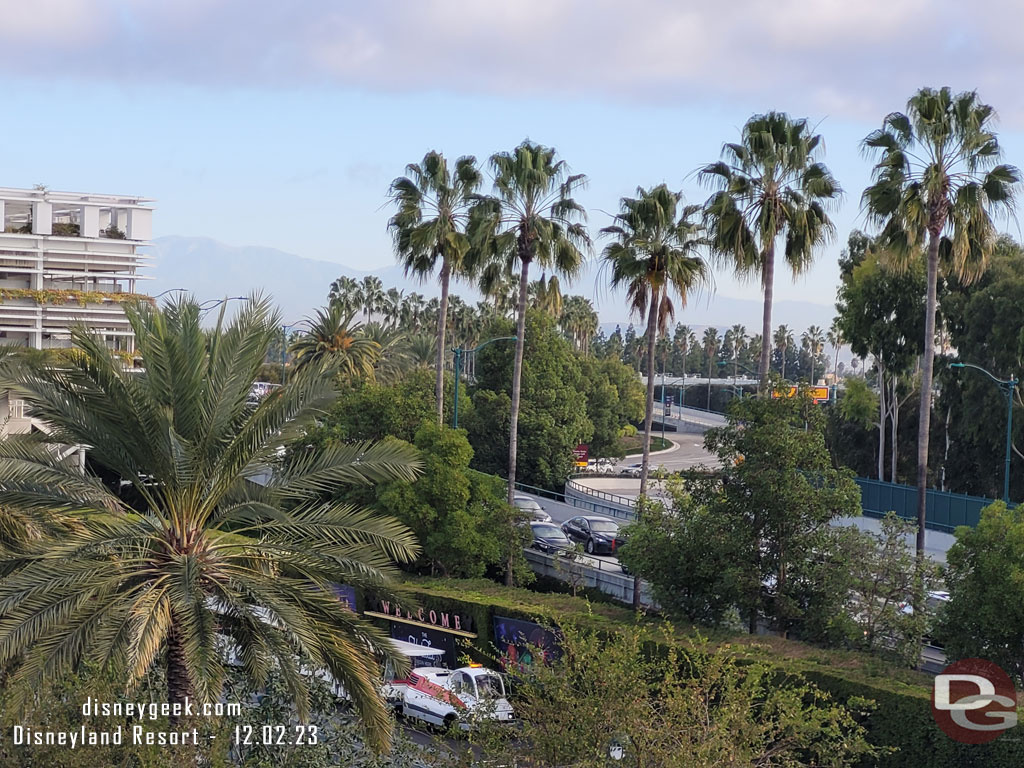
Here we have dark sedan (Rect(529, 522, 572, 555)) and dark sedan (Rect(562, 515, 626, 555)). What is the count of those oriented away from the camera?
0
